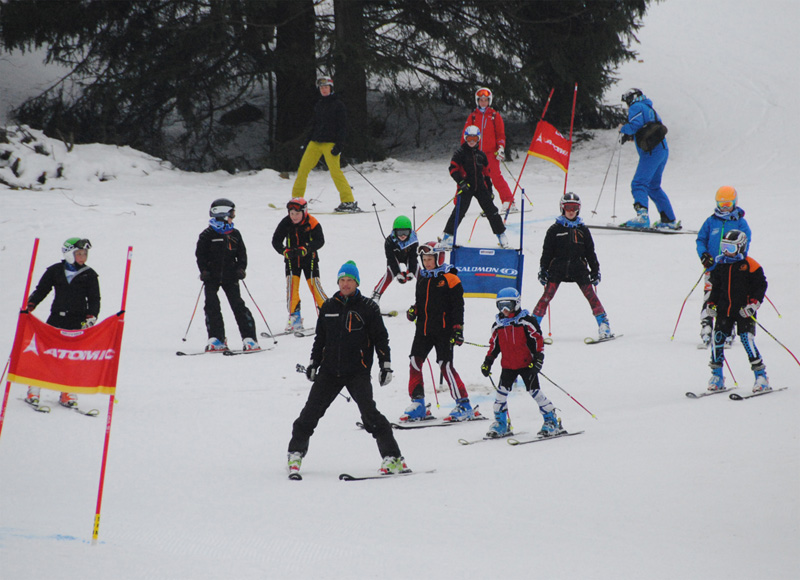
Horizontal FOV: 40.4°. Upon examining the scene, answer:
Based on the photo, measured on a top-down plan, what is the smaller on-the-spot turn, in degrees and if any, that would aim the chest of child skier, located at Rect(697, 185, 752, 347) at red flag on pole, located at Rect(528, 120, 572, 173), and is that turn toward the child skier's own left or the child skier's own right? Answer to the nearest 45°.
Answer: approximately 135° to the child skier's own right

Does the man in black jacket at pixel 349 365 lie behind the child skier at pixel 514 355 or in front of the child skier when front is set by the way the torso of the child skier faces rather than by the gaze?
in front

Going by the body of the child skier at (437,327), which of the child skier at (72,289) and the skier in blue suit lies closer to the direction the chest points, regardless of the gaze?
the child skier

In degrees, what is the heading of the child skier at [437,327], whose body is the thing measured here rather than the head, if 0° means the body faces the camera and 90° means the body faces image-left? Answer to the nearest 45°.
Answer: approximately 45°

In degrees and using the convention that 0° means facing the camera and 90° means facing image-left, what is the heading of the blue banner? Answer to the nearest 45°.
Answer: approximately 0°

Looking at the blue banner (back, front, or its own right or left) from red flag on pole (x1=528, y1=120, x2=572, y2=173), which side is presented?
back

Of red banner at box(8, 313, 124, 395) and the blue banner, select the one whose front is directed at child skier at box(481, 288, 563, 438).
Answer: the blue banner

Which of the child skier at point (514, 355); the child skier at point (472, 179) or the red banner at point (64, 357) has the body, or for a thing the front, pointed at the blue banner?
the child skier at point (472, 179)

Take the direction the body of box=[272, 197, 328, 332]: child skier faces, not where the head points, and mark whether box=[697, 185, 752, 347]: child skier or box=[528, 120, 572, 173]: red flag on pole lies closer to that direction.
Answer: the child skier
